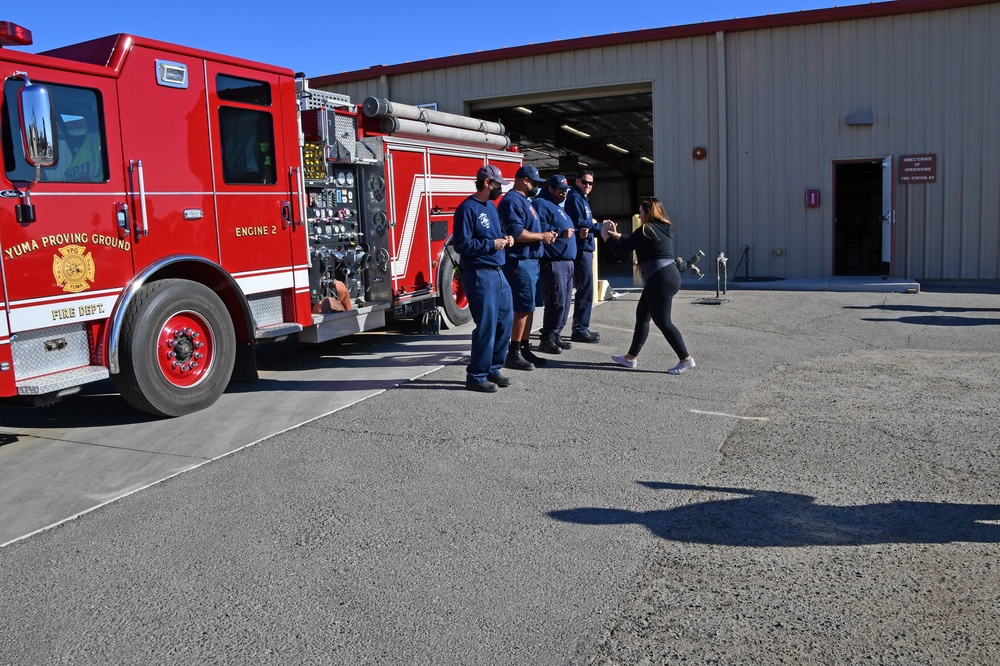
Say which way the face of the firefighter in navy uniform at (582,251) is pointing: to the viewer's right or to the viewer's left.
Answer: to the viewer's right

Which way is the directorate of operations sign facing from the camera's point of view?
toward the camera

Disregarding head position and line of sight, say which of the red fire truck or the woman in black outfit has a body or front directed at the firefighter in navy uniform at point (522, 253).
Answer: the woman in black outfit

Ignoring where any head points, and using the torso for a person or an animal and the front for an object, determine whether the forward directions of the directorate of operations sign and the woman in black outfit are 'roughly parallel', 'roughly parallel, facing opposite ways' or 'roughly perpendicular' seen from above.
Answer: roughly perpendicular

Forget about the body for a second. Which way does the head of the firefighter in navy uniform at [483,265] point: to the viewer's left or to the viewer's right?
to the viewer's right

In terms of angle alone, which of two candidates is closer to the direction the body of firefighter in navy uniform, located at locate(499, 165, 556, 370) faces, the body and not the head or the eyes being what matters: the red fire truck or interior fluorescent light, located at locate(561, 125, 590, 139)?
the interior fluorescent light

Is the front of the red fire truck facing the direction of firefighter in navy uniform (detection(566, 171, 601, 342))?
no

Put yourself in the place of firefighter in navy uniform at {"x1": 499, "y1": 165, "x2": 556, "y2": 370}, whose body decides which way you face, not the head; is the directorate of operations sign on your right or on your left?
on your left

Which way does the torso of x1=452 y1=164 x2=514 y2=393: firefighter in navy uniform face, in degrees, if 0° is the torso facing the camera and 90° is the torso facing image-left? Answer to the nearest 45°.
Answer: approximately 315°

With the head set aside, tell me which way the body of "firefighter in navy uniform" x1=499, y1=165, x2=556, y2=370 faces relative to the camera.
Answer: to the viewer's right

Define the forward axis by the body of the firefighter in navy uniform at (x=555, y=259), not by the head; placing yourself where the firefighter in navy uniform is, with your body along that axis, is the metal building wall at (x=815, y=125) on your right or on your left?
on your left

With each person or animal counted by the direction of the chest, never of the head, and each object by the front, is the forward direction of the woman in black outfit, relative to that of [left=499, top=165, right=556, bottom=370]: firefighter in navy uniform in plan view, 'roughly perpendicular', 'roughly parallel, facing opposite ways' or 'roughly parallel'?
roughly parallel, facing opposite ways

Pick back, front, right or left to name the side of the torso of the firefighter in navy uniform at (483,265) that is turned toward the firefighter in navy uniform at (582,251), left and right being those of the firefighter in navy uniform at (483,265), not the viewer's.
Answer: left

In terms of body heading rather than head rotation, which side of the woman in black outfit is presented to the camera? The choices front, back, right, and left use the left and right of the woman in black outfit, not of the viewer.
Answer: left

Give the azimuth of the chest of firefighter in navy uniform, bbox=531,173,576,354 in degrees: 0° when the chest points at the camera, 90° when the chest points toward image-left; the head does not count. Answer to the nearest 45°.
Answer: approximately 315°

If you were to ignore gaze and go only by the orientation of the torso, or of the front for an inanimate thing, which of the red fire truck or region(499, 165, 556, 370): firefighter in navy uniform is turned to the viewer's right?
the firefighter in navy uniform

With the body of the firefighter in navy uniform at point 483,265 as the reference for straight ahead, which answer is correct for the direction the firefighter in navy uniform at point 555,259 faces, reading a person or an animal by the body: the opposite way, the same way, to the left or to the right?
the same way

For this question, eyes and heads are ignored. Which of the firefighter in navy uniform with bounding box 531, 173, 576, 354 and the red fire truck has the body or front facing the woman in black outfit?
the firefighter in navy uniform

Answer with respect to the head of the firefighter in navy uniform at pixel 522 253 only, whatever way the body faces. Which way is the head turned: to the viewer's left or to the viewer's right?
to the viewer's right

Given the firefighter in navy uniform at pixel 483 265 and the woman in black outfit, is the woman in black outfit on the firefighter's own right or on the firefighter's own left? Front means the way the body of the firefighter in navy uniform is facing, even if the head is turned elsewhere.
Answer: on the firefighter's own left
